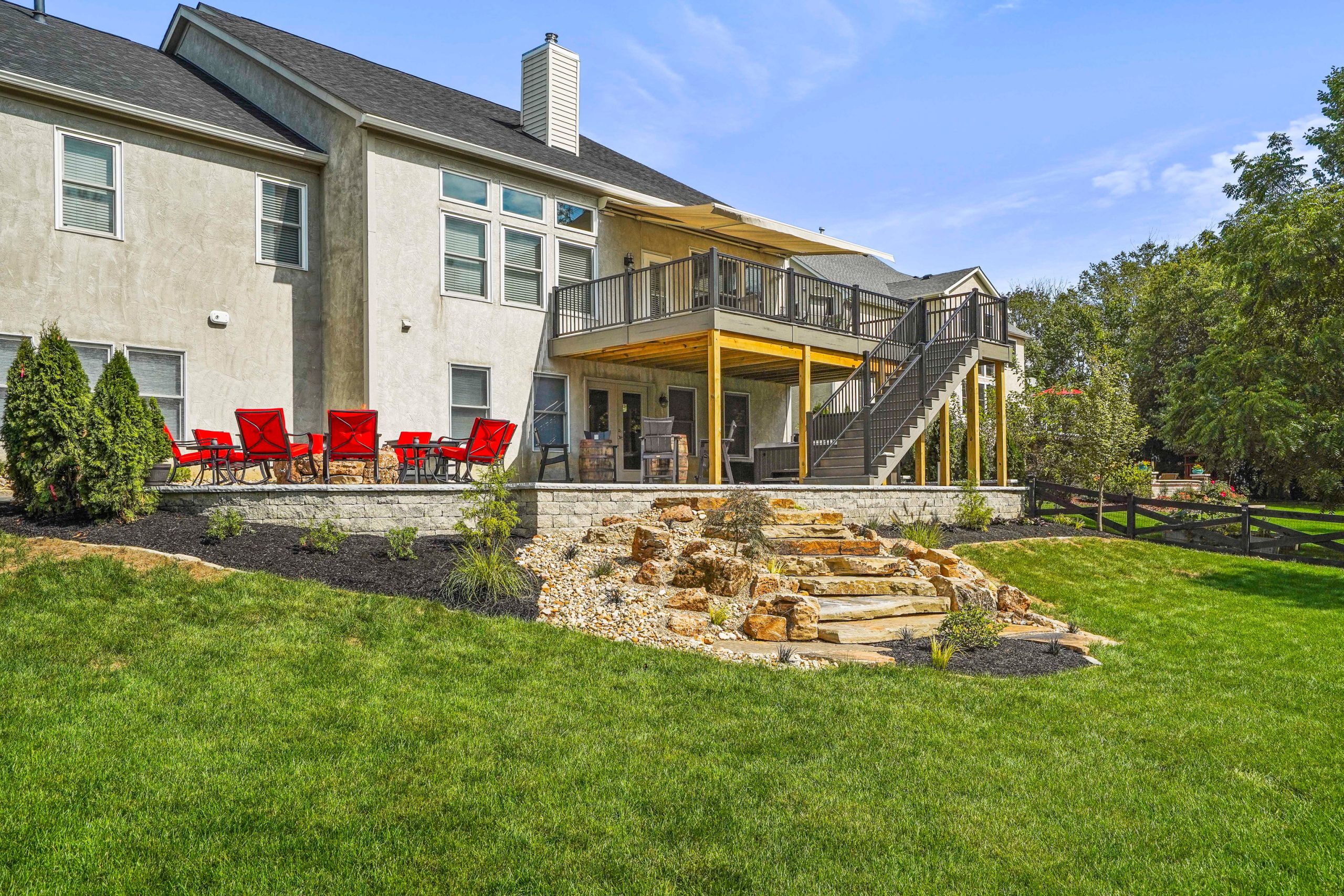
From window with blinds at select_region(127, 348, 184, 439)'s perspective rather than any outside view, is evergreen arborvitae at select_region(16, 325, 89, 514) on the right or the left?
on its right

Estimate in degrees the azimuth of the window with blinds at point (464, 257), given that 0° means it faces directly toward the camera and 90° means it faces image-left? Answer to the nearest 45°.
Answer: approximately 315°

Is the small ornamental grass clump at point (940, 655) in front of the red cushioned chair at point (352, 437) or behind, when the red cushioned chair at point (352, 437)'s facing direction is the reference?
behind

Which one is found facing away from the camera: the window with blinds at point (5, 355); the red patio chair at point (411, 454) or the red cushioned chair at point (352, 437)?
the red cushioned chair

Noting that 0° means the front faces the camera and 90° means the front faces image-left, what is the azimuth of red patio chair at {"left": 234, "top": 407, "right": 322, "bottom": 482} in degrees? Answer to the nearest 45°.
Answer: approximately 225°

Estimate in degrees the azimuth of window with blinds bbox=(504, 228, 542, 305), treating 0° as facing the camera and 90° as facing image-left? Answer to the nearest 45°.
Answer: approximately 315°

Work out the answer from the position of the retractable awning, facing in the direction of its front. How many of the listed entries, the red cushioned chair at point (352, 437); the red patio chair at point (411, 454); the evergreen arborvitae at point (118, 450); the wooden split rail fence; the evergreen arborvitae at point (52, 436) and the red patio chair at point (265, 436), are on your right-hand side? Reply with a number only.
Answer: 5

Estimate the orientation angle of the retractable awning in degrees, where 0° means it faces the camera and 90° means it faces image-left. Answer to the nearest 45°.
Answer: approximately 315°

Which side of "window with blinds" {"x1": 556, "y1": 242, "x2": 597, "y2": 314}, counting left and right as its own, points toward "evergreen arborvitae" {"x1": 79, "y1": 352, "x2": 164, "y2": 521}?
right

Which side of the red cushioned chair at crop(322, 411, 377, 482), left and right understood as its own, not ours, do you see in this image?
back
